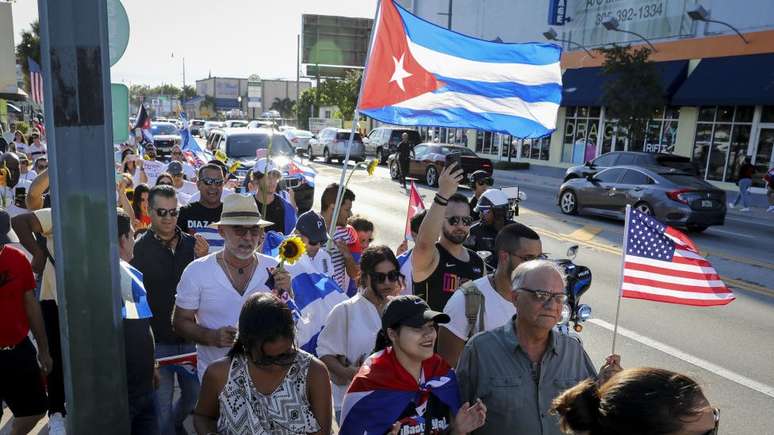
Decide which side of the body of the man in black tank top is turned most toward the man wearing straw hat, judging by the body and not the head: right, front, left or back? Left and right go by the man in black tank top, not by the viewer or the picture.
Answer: right

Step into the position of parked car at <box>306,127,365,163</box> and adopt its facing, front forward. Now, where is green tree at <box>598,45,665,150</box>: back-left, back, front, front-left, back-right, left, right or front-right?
back

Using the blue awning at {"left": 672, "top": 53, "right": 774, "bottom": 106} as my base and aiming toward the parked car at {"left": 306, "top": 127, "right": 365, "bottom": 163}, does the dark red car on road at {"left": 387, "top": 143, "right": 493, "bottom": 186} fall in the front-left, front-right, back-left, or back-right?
front-left

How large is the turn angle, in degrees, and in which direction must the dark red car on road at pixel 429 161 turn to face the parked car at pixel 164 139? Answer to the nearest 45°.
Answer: approximately 45° to its left

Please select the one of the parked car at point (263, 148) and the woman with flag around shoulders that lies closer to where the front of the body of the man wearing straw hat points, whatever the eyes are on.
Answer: the woman with flag around shoulders

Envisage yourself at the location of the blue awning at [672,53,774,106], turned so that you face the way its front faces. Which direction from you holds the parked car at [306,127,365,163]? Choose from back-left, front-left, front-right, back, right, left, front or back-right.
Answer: front-right

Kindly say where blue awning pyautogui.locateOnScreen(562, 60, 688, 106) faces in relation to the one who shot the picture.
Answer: facing the viewer and to the left of the viewer

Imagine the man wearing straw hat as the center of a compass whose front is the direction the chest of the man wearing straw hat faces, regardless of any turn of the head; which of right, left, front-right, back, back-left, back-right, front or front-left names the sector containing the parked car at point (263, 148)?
back-left

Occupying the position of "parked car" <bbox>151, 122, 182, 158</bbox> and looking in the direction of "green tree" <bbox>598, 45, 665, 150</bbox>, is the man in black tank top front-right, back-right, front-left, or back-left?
front-right

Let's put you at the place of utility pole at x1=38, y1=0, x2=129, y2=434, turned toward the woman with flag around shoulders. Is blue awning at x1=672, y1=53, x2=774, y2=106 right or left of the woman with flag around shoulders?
left

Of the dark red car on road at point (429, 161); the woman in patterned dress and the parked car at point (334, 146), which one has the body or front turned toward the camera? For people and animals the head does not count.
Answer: the woman in patterned dress

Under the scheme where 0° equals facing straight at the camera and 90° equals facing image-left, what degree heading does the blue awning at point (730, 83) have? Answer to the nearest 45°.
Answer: approximately 45°

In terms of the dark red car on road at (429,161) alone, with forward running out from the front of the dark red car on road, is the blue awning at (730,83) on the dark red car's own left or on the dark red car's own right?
on the dark red car's own right

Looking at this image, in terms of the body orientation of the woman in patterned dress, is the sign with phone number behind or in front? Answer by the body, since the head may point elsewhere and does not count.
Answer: behind

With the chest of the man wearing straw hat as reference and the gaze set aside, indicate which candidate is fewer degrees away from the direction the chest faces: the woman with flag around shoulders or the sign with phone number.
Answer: the woman with flag around shoulders

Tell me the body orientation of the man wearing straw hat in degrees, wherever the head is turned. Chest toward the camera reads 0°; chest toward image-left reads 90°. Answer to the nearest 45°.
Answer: approximately 315°
